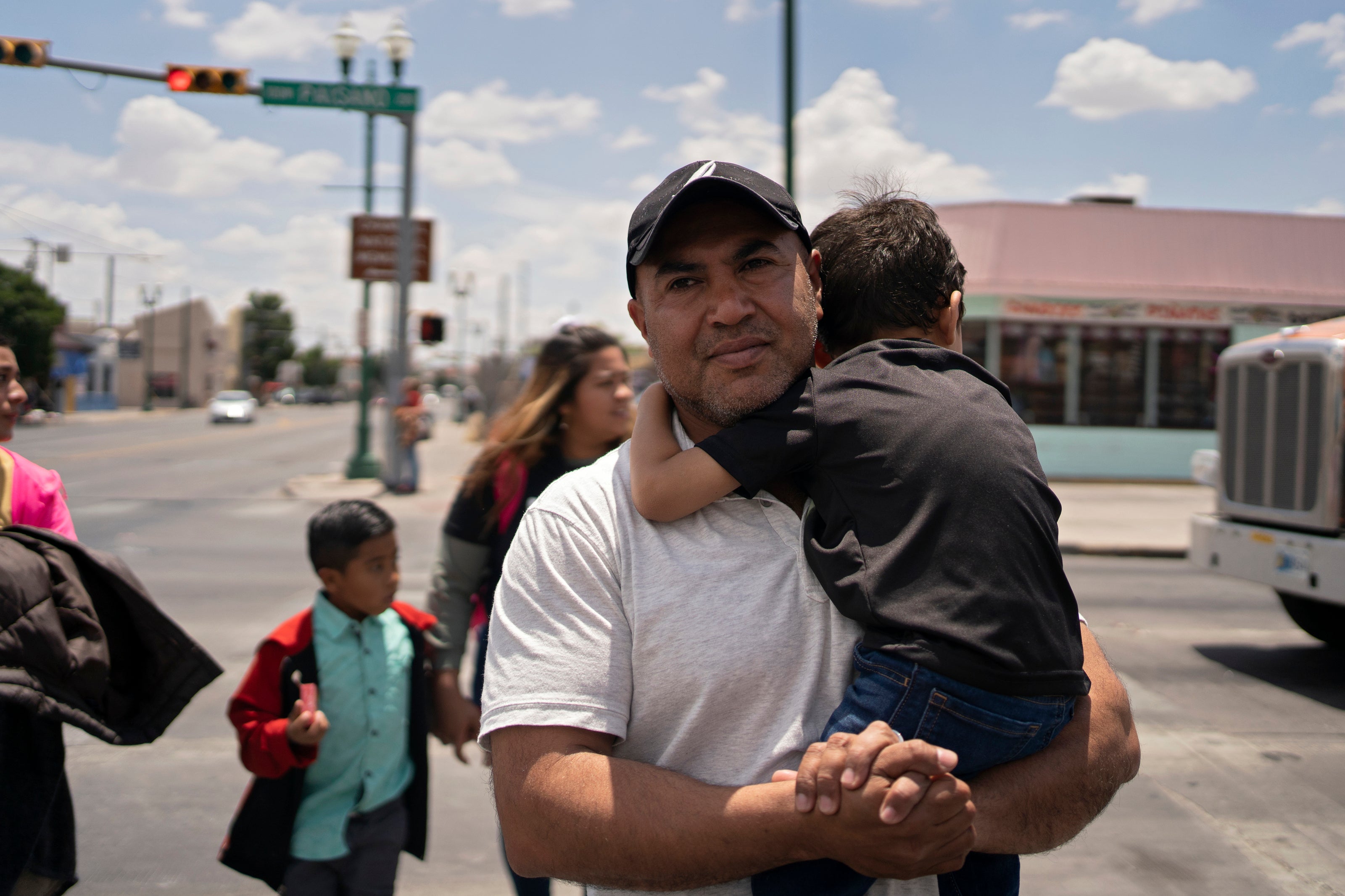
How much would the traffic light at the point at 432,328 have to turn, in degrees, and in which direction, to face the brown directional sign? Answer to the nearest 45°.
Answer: approximately 45° to its right

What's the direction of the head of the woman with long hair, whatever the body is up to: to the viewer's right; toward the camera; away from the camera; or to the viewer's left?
to the viewer's right

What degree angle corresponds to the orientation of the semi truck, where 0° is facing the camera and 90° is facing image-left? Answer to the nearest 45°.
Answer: approximately 45°

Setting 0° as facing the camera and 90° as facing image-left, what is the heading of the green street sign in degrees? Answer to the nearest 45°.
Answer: approximately 0°
